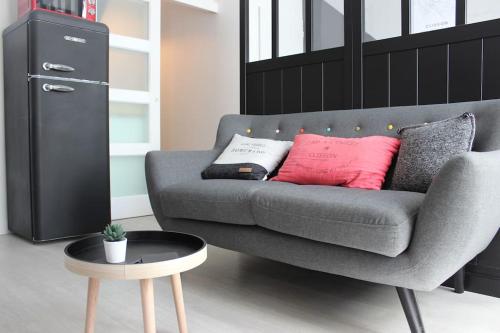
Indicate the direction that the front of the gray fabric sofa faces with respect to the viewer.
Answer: facing the viewer and to the left of the viewer

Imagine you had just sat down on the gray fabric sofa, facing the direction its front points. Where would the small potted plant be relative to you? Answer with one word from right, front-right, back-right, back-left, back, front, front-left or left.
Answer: front

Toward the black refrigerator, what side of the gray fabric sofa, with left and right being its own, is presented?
right

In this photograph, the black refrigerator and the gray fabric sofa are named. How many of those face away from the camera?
0

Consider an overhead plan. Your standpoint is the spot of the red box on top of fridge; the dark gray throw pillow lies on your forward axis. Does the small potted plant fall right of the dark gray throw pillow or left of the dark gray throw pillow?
right

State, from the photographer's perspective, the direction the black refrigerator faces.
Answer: facing the viewer and to the right of the viewer

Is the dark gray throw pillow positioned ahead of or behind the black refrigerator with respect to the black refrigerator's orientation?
ahead

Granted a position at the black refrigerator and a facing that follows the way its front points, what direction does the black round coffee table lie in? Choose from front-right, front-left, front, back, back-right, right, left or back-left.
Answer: front-right

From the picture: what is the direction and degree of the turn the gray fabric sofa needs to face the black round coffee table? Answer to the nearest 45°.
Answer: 0° — it already faces it
